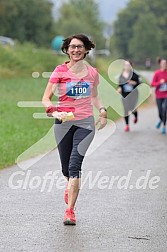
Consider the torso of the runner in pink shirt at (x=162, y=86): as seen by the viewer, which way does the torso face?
toward the camera

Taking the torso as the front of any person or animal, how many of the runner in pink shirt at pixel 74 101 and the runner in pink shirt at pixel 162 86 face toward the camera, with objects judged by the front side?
2

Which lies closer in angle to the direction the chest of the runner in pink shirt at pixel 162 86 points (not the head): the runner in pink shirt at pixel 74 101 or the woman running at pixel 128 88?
the runner in pink shirt

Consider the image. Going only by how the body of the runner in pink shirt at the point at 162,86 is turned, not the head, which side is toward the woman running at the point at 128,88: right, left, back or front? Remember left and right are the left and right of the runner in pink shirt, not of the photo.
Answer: right

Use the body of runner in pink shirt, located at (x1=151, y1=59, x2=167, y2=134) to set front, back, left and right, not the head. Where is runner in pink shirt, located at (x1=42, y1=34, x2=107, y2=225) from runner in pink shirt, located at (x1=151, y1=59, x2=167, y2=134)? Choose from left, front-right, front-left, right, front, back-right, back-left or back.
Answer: front

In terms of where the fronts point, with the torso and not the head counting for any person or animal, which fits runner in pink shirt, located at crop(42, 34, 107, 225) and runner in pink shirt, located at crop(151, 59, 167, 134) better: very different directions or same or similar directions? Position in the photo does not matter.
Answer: same or similar directions

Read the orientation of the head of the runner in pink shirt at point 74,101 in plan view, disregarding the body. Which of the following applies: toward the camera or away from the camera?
toward the camera

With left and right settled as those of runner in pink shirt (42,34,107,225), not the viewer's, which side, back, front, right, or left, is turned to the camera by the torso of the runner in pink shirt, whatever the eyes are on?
front
